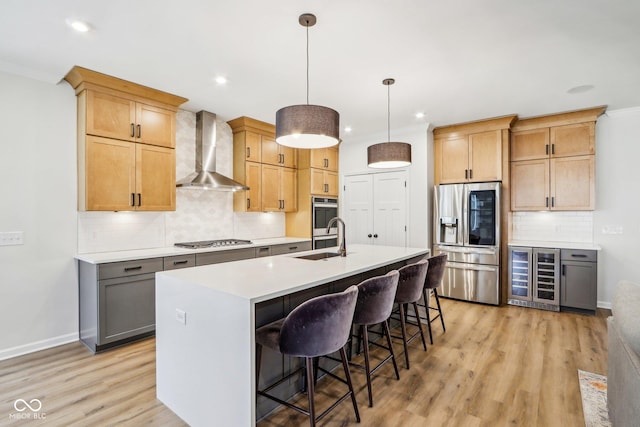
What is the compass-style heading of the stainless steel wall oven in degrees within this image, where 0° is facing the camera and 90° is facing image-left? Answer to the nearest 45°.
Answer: approximately 315°

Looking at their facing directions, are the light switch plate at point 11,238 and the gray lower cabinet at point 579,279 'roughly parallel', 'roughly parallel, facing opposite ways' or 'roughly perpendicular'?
roughly perpendicular

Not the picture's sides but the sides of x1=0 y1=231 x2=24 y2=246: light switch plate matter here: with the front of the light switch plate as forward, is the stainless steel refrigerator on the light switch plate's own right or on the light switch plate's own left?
on the light switch plate's own left

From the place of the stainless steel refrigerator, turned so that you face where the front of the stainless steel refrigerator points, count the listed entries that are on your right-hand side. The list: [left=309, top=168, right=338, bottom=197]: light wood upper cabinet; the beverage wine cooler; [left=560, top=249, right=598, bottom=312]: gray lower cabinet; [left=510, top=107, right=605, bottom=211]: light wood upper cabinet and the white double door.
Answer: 2

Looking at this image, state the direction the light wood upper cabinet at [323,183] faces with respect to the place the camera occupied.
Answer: facing the viewer and to the right of the viewer

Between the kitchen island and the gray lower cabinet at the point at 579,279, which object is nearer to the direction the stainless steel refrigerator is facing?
the kitchen island

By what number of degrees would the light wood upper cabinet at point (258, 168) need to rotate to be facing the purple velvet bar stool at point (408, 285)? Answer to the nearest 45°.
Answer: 0° — it already faces it

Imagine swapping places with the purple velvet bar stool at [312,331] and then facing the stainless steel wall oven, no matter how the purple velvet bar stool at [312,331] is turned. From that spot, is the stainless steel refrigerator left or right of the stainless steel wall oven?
right

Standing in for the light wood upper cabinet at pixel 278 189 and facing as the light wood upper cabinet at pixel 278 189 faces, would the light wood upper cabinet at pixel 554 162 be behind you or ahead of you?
ahead

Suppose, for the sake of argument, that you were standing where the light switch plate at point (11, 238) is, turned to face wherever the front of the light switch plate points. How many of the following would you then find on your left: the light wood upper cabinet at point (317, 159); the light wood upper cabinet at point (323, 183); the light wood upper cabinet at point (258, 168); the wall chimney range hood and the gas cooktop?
5

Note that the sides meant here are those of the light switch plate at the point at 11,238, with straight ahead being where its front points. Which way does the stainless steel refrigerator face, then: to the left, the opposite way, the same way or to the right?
to the right

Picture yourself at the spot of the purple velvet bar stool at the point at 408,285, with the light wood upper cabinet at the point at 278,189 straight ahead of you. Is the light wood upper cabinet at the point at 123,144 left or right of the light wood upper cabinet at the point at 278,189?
left
